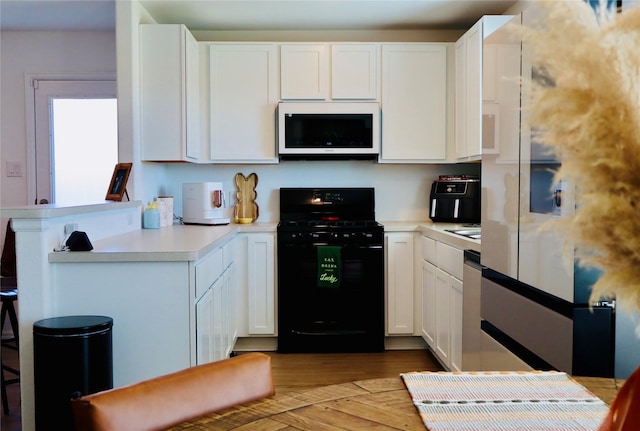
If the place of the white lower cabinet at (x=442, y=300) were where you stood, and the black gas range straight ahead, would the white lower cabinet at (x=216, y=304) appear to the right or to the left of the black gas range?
left

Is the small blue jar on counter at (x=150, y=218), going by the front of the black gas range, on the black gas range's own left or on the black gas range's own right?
on the black gas range's own right

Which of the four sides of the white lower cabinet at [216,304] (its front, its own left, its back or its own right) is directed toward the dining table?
right

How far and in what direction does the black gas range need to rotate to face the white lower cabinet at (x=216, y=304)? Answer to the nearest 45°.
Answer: approximately 45° to its right

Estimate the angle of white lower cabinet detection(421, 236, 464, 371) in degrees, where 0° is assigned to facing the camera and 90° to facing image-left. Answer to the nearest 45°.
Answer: approximately 90°

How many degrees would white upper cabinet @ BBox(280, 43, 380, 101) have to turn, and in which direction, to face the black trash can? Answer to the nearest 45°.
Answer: approximately 45° to its right

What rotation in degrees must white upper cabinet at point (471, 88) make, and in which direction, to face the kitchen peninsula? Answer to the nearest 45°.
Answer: approximately 45° to its left

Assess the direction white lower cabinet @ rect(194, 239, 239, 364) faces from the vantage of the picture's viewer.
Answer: facing to the right of the viewer

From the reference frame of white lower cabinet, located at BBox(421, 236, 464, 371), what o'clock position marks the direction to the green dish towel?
The green dish towel is roughly at 1 o'clock from the white lower cabinet.

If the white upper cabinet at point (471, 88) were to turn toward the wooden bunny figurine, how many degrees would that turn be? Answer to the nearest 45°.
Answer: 0° — it already faces it
